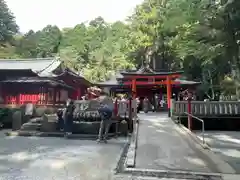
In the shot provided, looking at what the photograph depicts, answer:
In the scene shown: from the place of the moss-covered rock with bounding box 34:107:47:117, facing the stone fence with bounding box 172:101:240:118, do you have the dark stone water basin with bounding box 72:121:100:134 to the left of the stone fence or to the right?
right

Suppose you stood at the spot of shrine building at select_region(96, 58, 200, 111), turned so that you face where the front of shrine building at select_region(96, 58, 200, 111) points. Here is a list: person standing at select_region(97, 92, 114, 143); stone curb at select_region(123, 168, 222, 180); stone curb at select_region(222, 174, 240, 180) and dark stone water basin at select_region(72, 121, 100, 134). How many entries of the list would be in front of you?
4

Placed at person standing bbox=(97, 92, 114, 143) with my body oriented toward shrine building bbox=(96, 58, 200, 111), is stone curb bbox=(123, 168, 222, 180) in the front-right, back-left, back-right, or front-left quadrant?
back-right

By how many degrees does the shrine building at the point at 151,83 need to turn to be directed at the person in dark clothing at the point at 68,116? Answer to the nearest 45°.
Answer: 0° — it already faces them

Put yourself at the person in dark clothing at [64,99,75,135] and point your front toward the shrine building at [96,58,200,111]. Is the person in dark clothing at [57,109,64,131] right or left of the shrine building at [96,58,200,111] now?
left

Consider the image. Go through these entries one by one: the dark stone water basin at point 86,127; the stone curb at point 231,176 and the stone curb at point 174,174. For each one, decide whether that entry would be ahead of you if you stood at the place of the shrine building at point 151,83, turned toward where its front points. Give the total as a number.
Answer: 3

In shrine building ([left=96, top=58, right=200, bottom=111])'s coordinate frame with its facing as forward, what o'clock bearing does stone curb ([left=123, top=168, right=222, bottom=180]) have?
The stone curb is roughly at 12 o'clock from the shrine building.

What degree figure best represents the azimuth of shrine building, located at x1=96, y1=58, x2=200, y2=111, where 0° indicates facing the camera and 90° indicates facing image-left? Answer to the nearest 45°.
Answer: approximately 0°

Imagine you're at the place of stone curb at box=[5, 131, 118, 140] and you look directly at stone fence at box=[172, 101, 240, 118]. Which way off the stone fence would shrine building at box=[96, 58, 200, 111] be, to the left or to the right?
left

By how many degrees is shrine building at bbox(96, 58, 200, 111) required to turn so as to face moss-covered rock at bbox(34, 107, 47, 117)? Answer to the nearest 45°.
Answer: approximately 45° to its right

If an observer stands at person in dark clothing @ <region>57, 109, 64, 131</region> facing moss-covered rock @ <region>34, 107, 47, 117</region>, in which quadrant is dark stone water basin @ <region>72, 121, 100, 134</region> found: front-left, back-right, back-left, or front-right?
back-right

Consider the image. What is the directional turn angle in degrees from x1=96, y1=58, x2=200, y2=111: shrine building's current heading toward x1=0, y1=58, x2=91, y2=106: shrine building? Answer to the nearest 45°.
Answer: approximately 45° to its right

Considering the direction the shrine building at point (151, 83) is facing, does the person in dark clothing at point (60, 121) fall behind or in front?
in front

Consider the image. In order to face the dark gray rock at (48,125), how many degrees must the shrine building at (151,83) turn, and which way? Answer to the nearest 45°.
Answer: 0° — it already faces it

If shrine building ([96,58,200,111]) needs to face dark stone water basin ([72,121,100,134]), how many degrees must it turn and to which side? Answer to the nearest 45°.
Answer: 0° — it already faces it
